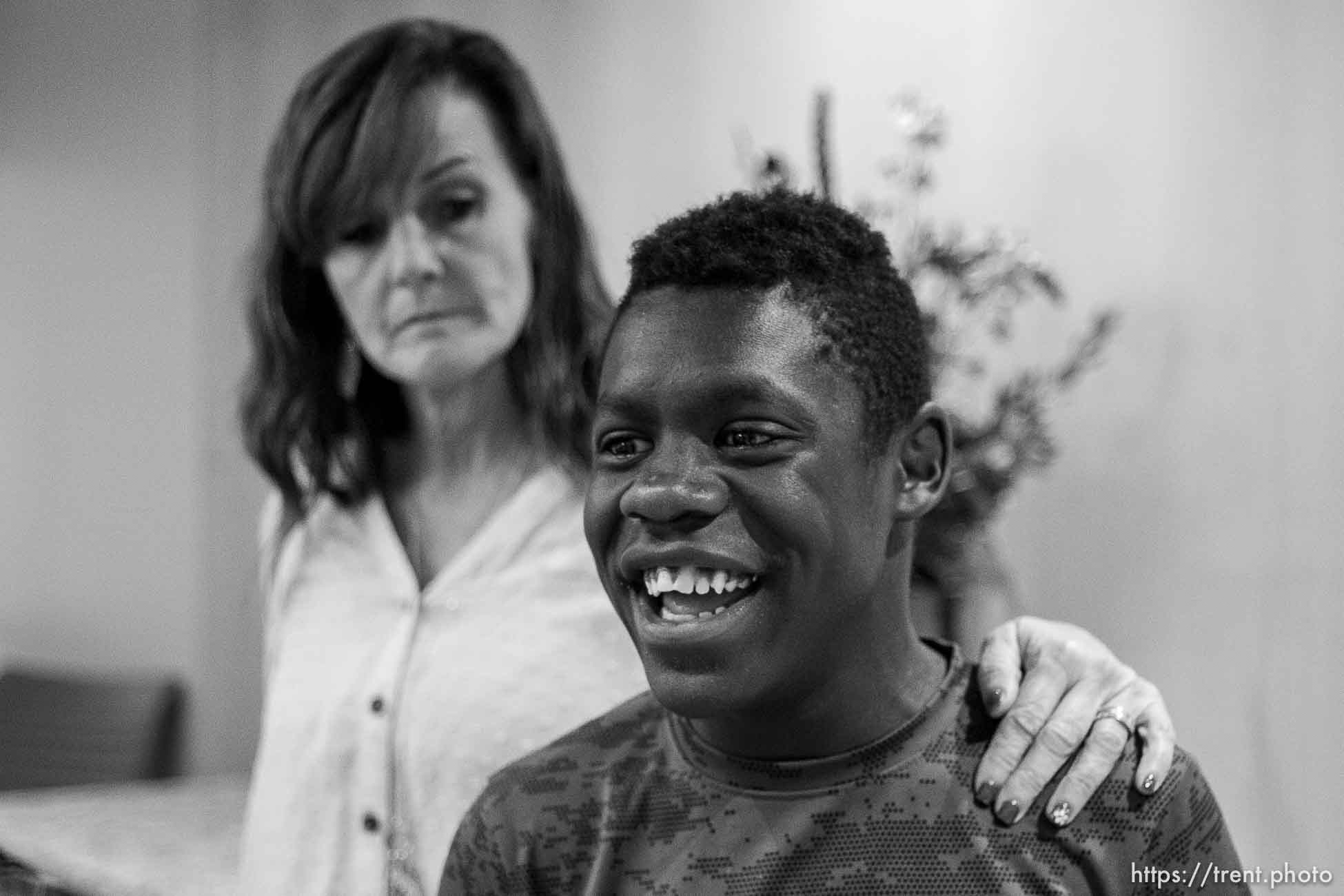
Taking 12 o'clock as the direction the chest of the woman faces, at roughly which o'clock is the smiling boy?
The smiling boy is roughly at 11 o'clock from the woman.

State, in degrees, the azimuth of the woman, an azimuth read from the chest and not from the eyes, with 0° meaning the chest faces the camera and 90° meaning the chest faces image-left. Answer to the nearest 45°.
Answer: approximately 0°

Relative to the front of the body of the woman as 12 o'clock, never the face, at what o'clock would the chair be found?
The chair is roughly at 5 o'clock from the woman.

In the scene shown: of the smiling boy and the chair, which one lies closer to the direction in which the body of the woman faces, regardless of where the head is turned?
the smiling boy
